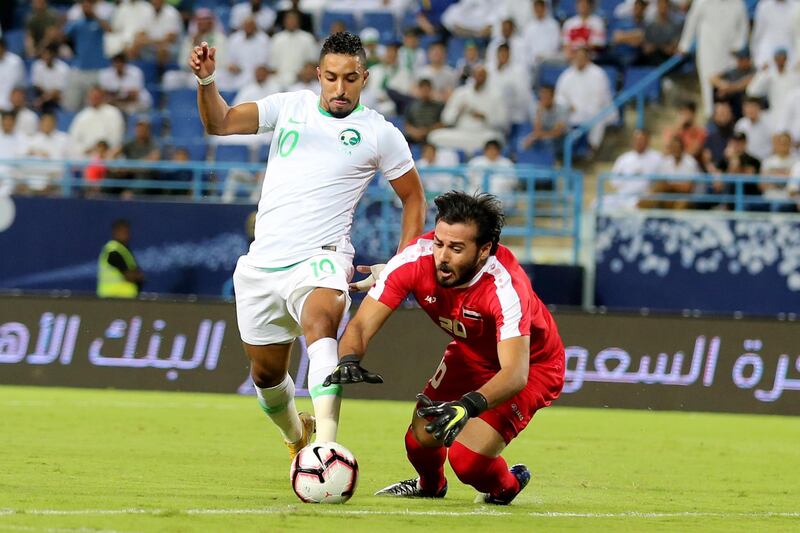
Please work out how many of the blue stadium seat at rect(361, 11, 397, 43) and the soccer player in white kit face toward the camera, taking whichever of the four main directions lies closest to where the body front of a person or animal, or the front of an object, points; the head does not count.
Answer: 2

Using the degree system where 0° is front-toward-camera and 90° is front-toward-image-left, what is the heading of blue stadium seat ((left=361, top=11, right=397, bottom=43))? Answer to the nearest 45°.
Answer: approximately 0°

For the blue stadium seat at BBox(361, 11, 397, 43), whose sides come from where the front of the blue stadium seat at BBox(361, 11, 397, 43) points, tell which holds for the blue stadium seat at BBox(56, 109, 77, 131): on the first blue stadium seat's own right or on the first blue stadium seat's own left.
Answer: on the first blue stadium seat's own right

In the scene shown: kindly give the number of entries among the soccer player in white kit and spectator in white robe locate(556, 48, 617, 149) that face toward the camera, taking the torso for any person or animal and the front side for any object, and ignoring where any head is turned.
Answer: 2

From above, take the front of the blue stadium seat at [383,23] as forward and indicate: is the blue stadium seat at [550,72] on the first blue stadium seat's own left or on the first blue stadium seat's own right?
on the first blue stadium seat's own left

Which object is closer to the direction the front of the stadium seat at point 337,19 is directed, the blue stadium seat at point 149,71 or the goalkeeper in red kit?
the goalkeeper in red kit

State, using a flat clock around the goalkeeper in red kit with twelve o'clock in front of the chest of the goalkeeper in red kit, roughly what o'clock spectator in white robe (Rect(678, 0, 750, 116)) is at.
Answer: The spectator in white robe is roughly at 5 o'clock from the goalkeeper in red kit.
